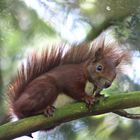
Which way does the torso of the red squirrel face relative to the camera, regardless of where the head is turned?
to the viewer's right
